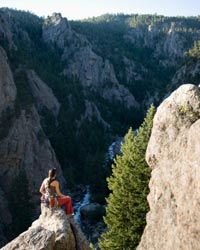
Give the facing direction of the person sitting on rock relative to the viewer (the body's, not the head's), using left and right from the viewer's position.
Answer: facing away from the viewer and to the right of the viewer

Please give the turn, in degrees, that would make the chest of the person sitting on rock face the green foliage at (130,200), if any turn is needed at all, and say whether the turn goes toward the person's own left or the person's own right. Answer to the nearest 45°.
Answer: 0° — they already face it
